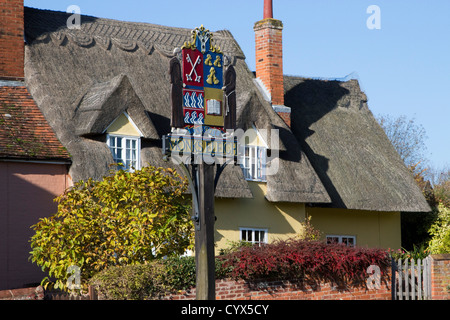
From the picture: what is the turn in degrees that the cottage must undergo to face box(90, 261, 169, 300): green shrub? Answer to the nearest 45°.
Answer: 0° — it already faces it

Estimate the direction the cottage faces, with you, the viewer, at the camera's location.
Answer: facing the viewer

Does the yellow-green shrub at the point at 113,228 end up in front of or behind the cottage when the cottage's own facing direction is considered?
in front

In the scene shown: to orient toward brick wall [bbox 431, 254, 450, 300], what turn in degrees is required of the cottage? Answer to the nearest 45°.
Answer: approximately 45° to its left

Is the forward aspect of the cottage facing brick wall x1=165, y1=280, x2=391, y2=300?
yes

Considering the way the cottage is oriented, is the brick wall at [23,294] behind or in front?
in front

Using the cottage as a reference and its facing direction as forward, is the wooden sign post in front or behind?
in front
